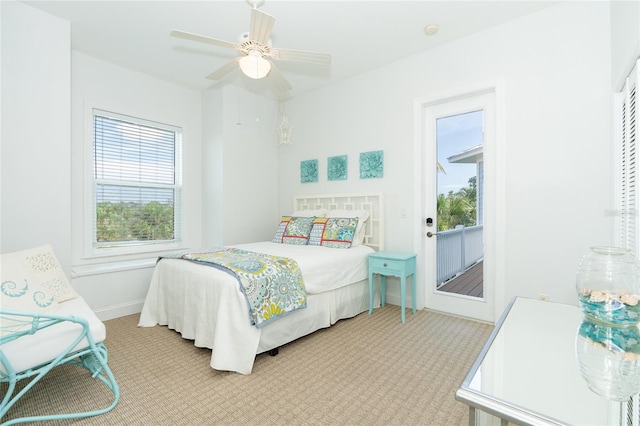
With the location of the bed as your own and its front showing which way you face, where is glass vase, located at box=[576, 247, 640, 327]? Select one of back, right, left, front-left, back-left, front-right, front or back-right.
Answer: left

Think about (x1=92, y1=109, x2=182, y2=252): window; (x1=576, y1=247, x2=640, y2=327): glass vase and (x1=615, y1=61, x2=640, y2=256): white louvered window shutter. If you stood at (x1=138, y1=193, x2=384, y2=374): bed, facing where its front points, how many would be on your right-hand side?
1

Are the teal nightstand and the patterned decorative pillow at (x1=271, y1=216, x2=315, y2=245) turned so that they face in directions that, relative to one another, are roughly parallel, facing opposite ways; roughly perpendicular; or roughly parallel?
roughly parallel

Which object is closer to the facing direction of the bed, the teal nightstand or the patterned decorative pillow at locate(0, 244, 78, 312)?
the patterned decorative pillow

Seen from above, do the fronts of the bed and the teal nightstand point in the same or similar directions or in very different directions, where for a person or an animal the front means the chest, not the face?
same or similar directions

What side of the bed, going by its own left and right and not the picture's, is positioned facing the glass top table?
left

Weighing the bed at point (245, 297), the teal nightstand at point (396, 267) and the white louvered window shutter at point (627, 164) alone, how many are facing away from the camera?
0

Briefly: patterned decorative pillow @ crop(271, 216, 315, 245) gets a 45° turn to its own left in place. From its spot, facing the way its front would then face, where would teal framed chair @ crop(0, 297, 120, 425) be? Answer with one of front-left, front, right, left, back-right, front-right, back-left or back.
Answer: front-right

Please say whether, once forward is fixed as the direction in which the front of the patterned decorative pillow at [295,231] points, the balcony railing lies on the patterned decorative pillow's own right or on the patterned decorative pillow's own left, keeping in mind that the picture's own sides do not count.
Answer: on the patterned decorative pillow's own left

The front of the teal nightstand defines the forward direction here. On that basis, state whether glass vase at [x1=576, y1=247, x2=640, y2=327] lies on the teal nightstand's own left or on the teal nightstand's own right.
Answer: on the teal nightstand's own left

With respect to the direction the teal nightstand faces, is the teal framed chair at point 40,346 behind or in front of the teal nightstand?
in front

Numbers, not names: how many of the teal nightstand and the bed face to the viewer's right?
0

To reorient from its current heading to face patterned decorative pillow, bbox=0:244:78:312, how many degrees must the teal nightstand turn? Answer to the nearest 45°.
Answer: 0° — it already faces it

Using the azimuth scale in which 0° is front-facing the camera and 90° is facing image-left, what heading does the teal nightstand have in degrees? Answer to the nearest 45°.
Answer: approximately 45°

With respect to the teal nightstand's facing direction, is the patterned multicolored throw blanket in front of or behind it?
in front
